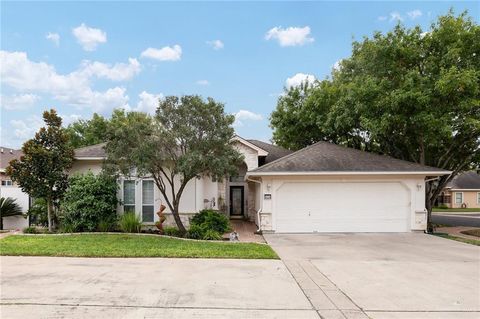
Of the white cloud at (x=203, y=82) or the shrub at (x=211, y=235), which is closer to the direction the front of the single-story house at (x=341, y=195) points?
the shrub

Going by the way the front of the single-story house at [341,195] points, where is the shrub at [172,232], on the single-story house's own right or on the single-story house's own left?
on the single-story house's own right

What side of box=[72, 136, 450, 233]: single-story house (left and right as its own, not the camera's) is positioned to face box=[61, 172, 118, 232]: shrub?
right

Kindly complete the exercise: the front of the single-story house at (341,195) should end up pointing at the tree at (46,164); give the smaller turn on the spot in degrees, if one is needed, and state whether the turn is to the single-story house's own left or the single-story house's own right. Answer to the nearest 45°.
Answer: approximately 90° to the single-story house's own right

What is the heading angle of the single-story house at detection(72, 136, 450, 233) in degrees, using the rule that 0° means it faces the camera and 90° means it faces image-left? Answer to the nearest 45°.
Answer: approximately 0°

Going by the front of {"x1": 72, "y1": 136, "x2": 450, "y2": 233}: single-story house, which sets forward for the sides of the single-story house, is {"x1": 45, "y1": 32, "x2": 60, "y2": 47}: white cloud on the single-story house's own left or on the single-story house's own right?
on the single-story house's own right

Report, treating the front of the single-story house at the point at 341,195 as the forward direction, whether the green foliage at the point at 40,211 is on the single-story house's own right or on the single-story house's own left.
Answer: on the single-story house's own right

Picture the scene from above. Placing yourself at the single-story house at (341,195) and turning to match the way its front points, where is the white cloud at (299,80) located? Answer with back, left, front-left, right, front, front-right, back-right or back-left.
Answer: back
